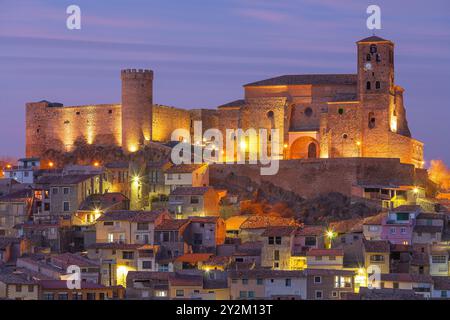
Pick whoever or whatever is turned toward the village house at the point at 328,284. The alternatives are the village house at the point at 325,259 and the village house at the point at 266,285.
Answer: the village house at the point at 325,259

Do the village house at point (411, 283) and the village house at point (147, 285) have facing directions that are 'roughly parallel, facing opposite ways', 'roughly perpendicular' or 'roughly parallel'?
roughly parallel

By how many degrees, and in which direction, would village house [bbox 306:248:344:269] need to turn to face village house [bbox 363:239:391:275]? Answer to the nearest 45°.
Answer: approximately 90° to its left

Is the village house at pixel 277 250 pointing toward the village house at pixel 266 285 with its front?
yes

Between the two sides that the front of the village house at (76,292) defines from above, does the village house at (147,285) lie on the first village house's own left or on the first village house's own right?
on the first village house's own left

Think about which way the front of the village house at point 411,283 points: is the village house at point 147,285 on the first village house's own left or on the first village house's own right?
on the first village house's own right

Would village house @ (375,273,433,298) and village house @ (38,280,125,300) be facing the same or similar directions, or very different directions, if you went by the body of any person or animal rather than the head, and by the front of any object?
same or similar directions

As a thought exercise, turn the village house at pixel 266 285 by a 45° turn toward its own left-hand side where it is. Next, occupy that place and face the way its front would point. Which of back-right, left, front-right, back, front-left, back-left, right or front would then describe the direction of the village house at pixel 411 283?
front-left

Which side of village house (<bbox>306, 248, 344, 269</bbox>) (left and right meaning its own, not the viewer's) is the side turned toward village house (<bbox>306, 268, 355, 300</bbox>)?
front

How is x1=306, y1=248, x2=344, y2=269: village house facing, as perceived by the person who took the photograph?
facing the viewer

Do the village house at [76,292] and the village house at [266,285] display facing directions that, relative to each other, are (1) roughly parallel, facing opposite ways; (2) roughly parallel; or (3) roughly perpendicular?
roughly parallel

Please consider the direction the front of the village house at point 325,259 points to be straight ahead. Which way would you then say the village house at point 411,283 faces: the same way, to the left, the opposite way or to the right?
the same way

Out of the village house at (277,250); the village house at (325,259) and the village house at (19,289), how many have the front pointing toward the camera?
3

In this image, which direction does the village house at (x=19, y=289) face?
toward the camera

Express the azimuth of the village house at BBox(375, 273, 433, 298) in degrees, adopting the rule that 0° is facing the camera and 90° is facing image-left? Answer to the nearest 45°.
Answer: approximately 0°

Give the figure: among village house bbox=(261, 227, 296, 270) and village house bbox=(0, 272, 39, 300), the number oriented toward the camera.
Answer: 2

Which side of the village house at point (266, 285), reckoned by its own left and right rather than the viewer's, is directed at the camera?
front
